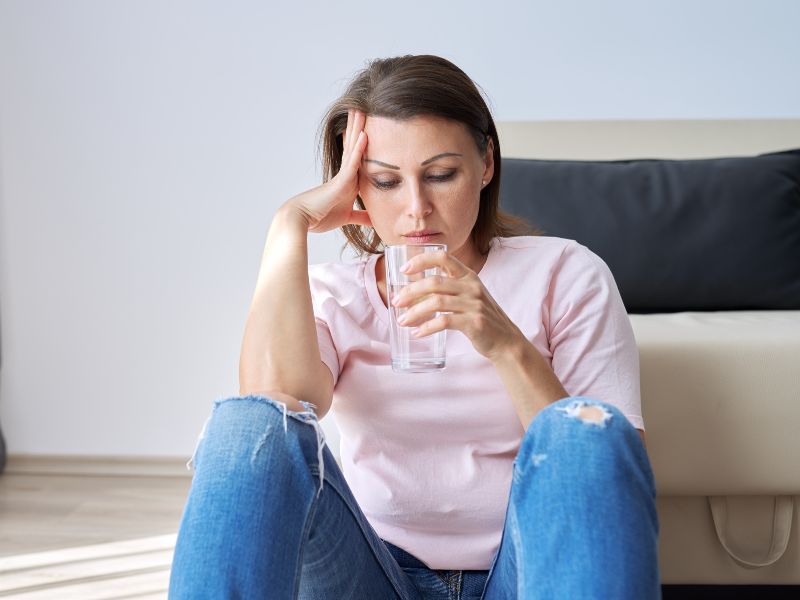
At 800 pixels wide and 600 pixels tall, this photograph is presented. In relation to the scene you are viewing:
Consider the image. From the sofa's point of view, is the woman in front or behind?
in front

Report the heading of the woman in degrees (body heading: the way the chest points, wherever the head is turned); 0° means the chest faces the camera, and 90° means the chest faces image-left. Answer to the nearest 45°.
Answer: approximately 0°

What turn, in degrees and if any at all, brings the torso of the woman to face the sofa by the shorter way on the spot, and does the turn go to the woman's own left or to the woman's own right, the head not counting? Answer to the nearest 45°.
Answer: approximately 135° to the woman's own left

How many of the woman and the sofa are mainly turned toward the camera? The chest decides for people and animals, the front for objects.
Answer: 2

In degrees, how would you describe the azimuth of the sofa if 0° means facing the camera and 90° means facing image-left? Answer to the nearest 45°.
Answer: approximately 0°
